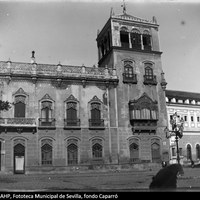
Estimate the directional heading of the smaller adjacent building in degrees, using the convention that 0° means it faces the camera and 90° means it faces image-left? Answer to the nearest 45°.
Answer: approximately 0°

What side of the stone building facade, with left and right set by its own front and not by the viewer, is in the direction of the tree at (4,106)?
right

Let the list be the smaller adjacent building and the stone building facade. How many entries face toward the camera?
2

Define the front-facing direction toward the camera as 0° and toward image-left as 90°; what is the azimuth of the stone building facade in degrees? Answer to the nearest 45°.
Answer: approximately 0°

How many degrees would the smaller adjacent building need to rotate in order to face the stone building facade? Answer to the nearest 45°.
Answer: approximately 45° to its right

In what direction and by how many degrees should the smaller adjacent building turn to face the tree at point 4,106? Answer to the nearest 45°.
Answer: approximately 45° to its right

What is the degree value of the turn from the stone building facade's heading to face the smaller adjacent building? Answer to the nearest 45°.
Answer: approximately 135° to its left
